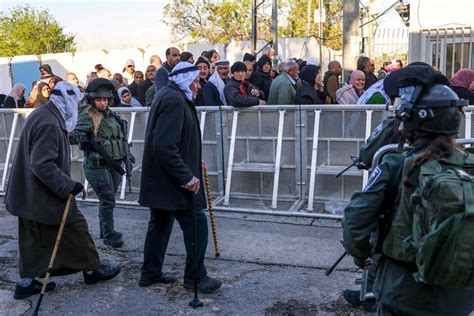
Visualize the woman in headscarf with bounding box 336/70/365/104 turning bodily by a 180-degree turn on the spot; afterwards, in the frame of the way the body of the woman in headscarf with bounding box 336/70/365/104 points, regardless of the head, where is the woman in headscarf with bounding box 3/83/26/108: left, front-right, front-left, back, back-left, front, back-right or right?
front-left

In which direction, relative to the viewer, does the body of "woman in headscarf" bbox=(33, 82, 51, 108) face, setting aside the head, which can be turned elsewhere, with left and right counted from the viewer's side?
facing the viewer and to the right of the viewer

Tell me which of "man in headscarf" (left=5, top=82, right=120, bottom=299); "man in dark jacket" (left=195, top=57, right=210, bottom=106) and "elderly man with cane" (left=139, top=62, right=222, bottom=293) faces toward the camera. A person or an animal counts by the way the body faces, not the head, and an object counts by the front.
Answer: the man in dark jacket

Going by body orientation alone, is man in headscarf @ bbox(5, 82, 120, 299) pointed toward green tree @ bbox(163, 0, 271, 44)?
no

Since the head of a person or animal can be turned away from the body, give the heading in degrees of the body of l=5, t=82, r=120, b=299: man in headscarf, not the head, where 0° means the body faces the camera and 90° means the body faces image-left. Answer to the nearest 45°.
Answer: approximately 270°

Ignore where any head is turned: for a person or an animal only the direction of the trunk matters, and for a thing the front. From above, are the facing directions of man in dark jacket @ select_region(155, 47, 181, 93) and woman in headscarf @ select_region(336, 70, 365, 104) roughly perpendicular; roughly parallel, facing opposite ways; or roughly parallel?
roughly parallel

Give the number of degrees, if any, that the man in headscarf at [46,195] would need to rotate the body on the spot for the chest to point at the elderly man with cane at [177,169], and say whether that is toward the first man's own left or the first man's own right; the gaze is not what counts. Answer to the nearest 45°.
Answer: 0° — they already face them

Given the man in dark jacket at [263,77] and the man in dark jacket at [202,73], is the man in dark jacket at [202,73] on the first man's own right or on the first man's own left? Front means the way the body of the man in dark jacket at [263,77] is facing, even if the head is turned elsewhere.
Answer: on the first man's own right

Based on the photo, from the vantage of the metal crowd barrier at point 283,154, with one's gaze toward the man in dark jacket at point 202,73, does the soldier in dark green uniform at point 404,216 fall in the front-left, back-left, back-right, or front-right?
back-left

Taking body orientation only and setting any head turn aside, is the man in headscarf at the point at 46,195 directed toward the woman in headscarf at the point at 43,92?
no

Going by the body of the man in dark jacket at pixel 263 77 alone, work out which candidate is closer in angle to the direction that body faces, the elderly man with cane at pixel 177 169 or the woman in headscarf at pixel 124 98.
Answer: the elderly man with cane

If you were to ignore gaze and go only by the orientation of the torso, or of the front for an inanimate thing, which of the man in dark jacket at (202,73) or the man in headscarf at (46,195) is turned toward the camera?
the man in dark jacket

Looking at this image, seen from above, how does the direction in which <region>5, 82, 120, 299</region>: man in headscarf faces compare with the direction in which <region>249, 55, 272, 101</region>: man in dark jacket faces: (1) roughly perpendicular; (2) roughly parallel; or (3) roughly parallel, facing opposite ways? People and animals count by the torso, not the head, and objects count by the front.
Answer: roughly perpendicular

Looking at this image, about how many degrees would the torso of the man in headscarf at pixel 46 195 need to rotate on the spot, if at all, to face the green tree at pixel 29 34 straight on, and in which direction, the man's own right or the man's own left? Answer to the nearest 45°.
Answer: approximately 90° to the man's own left

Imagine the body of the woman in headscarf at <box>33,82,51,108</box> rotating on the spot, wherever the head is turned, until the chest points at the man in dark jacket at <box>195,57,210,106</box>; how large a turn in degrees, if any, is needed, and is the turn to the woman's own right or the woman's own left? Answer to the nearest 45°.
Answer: approximately 45° to the woman's own left
